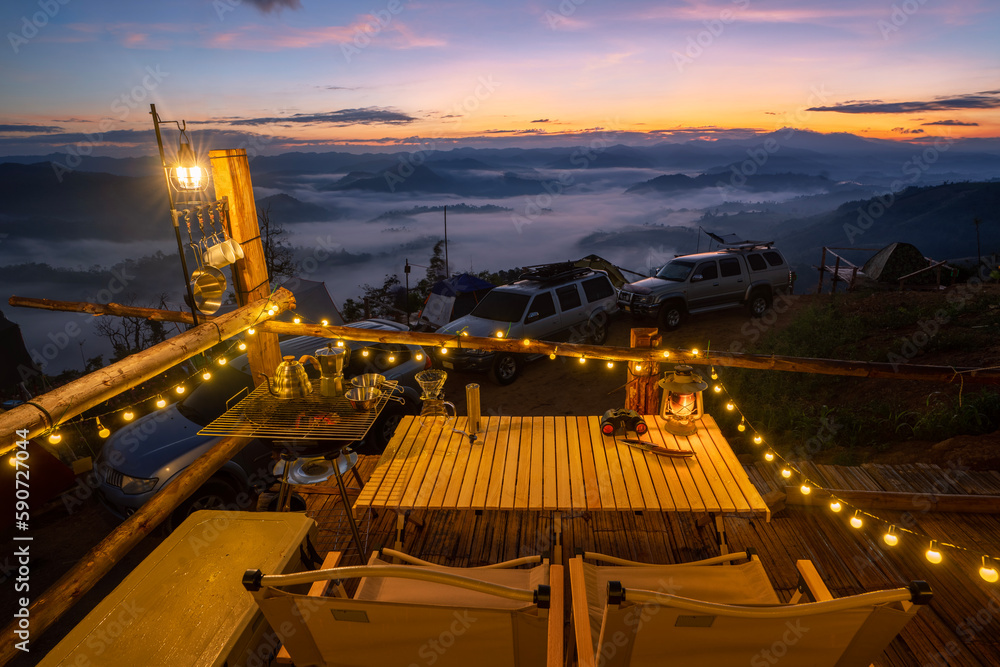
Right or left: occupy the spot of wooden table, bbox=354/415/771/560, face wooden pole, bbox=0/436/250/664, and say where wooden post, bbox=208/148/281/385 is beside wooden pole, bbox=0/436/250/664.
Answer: right

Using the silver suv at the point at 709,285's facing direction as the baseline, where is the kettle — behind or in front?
in front

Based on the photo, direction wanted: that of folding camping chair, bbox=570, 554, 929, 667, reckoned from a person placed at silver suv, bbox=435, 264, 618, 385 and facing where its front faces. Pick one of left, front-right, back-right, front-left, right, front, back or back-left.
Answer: front-left

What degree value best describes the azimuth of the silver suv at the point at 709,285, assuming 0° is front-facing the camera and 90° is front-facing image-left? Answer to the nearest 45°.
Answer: approximately 45°

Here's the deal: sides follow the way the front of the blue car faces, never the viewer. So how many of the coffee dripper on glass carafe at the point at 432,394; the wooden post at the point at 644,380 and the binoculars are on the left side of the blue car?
3

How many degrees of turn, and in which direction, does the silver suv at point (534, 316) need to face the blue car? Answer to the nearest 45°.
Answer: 0° — it already faces it

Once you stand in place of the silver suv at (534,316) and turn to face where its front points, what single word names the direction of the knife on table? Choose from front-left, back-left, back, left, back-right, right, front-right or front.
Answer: front-left

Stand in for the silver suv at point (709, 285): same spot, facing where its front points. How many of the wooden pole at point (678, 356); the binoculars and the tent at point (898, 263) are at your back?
1

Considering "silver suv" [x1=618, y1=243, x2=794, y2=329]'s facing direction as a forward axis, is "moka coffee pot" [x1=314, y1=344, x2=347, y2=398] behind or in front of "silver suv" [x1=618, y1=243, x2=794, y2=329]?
in front

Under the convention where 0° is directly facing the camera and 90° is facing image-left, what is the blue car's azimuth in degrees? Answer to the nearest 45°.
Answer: approximately 45°

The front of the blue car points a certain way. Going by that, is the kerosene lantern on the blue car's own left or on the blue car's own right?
on the blue car's own left

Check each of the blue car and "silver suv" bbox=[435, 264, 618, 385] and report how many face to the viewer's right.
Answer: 0

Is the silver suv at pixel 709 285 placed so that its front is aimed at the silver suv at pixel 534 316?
yes

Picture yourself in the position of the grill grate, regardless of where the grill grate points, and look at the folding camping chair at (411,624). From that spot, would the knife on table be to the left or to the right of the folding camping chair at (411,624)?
left

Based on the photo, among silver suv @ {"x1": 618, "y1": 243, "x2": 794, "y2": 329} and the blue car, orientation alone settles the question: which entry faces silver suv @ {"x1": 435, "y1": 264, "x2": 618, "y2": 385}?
silver suv @ {"x1": 618, "y1": 243, "x2": 794, "y2": 329}
